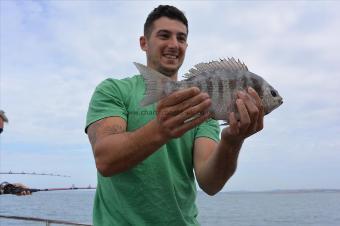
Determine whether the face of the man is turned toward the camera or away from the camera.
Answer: toward the camera

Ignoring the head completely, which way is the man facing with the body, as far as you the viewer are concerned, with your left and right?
facing the viewer and to the right of the viewer
